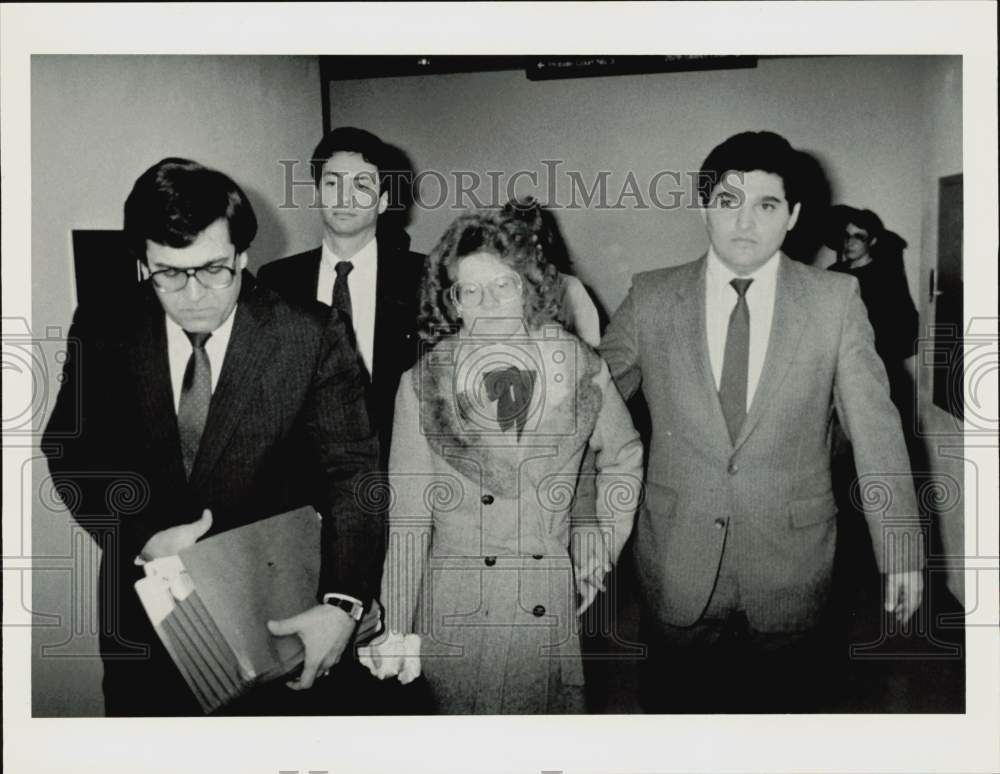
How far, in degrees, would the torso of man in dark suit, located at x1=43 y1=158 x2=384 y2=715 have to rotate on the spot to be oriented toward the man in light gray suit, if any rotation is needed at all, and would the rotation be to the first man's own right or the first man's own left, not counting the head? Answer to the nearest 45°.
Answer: approximately 90° to the first man's own left

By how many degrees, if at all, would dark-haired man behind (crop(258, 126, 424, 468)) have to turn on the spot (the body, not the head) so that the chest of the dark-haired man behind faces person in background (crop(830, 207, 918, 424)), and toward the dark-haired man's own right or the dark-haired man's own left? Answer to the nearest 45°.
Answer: approximately 90° to the dark-haired man's own left

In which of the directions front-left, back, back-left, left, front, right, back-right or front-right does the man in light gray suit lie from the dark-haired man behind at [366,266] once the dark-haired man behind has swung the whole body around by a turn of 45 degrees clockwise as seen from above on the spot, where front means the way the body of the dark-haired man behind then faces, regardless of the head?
back-left

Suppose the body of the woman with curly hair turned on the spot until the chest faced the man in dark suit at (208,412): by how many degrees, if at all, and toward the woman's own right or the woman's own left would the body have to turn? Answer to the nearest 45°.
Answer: approximately 90° to the woman's own right

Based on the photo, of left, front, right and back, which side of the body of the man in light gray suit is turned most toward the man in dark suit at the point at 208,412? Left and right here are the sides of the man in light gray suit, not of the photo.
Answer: right

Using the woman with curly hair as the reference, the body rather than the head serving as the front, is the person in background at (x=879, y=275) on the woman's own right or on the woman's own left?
on the woman's own left
